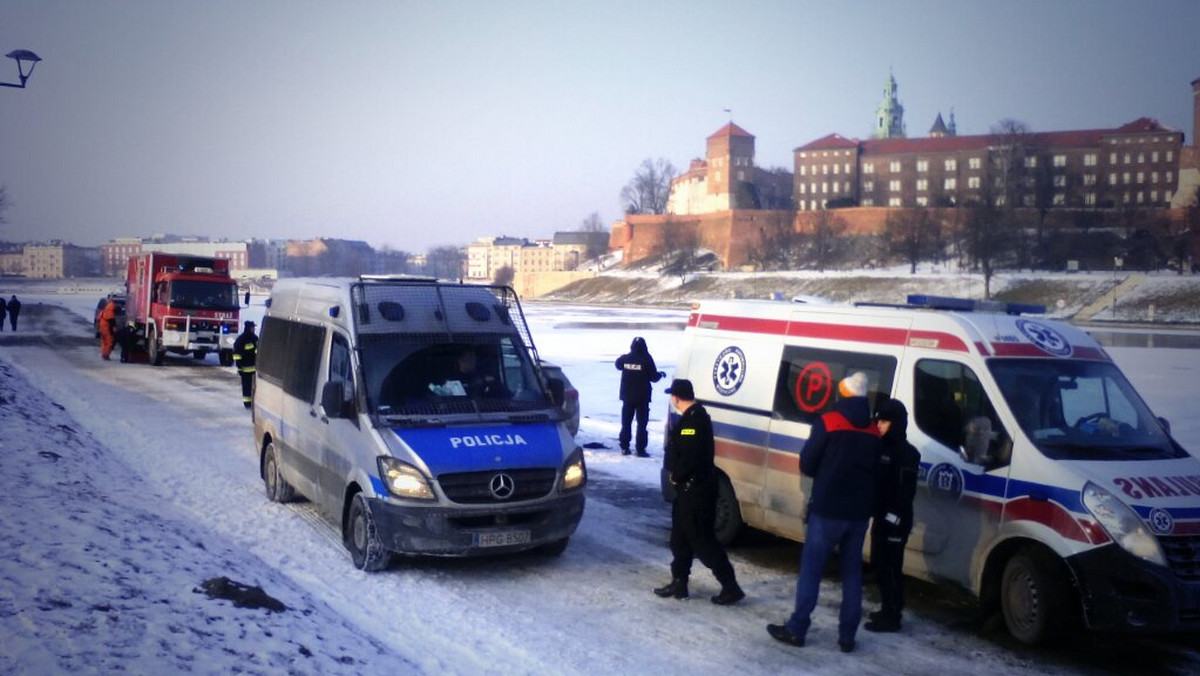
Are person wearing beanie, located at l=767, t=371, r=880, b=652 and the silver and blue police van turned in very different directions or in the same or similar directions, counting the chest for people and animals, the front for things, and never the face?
very different directions

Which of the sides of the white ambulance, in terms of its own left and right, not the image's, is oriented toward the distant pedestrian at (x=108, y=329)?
back

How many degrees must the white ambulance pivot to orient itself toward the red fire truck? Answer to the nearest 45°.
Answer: approximately 180°

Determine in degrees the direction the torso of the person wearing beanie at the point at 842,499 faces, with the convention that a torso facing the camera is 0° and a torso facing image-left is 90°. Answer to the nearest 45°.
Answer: approximately 135°

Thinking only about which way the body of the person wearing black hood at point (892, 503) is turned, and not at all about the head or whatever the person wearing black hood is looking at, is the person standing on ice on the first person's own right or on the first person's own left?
on the first person's own right

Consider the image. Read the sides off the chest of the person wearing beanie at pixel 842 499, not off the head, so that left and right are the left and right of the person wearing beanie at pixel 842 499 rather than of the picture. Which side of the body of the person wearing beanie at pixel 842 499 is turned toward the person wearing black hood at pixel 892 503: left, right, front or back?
right

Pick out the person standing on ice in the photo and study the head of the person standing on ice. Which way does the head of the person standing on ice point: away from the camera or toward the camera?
away from the camera

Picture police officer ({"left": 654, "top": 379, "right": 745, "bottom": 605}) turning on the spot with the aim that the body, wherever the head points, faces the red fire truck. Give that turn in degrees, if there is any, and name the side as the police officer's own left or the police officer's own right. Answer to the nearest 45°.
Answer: approximately 45° to the police officer's own right

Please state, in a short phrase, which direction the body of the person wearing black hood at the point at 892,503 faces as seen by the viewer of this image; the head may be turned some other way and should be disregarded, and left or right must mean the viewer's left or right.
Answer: facing to the left of the viewer
